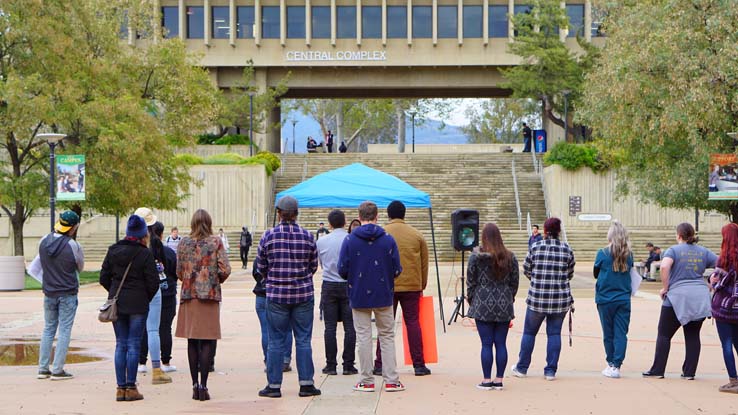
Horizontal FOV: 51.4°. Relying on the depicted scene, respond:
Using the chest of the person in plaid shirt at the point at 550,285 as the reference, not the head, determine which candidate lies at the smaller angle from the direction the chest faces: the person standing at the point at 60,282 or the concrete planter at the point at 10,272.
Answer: the concrete planter

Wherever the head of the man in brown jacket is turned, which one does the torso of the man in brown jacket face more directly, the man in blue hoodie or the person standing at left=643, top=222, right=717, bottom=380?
the person standing

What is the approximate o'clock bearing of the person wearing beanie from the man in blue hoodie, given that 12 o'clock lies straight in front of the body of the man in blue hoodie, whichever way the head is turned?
The person wearing beanie is roughly at 9 o'clock from the man in blue hoodie.

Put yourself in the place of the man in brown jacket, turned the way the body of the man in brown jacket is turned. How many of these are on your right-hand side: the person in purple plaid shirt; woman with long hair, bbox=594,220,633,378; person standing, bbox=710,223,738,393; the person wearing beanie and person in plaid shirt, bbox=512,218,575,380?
3

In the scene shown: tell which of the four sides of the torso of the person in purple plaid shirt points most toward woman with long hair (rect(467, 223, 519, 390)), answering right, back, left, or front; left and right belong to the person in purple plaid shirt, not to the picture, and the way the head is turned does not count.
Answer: right

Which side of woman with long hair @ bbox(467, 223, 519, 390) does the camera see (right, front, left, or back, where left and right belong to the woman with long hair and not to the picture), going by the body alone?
back

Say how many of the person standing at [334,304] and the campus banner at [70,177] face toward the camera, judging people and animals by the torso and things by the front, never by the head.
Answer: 1

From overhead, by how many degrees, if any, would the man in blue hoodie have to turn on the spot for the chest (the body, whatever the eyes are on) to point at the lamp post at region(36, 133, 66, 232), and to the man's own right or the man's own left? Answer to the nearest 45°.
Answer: approximately 45° to the man's own left

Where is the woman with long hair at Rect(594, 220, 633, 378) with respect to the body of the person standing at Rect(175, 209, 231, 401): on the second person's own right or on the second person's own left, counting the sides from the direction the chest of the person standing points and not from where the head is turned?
on the second person's own right

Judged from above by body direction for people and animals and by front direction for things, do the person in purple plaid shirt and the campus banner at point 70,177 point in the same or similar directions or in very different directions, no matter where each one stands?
very different directions

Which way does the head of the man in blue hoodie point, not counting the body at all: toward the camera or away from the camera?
away from the camera

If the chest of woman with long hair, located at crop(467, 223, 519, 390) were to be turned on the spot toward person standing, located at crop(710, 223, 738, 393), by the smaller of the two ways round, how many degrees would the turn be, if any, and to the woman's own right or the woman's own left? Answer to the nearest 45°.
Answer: approximately 90° to the woman's own right

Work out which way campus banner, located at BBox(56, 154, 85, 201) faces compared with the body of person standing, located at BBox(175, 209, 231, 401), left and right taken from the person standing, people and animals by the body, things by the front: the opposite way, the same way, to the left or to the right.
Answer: the opposite way

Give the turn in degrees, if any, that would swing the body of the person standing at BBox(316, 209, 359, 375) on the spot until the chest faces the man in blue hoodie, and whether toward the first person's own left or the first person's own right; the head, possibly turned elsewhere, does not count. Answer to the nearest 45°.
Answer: approximately 180°
